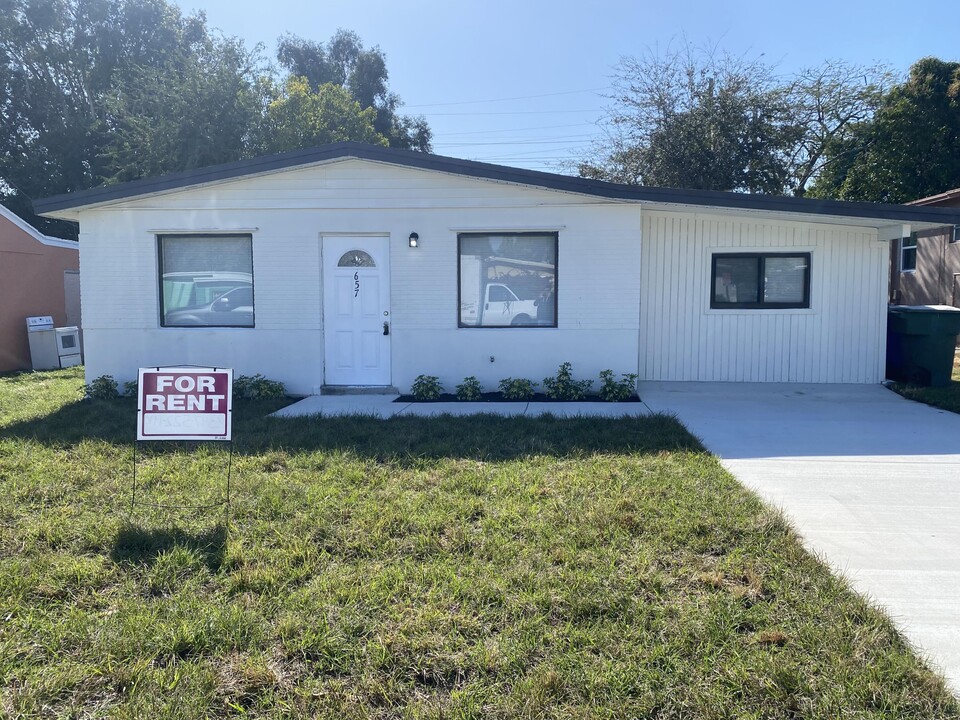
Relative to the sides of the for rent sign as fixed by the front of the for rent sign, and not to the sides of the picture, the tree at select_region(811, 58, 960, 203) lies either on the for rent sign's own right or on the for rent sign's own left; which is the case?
on the for rent sign's own left

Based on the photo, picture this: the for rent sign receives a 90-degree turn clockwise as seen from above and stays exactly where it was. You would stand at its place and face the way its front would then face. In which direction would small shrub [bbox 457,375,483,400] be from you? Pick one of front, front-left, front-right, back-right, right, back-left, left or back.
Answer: back-right

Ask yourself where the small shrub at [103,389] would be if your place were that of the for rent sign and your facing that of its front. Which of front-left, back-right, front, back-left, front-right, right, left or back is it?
back

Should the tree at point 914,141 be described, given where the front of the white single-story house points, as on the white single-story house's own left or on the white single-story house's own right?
on the white single-story house's own left

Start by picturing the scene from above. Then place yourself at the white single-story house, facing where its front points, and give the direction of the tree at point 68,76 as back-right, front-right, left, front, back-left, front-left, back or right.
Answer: back-right

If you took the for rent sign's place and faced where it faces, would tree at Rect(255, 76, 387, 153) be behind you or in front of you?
behind

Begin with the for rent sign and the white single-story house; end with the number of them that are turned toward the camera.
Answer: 2

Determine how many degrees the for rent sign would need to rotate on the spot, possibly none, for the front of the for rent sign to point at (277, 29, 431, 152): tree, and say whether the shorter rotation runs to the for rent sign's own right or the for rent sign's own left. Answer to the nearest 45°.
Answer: approximately 180°

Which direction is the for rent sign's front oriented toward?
toward the camera

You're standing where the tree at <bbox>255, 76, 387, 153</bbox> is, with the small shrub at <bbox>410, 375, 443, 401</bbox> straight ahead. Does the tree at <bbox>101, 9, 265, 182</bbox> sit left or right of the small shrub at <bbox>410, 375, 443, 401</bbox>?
right

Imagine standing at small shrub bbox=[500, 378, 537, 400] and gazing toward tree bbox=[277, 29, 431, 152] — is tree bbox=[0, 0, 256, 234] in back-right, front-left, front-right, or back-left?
front-left

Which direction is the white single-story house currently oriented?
toward the camera

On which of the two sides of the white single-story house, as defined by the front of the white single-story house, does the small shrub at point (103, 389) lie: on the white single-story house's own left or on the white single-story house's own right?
on the white single-story house's own right

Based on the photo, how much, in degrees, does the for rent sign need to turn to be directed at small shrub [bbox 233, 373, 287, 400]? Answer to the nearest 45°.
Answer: approximately 180°

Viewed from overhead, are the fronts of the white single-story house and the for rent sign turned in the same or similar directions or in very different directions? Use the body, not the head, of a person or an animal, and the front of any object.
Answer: same or similar directions

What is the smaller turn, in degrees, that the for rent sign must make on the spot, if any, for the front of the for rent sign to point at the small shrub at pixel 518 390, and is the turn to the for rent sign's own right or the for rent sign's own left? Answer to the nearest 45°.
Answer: approximately 135° to the for rent sign's own left
